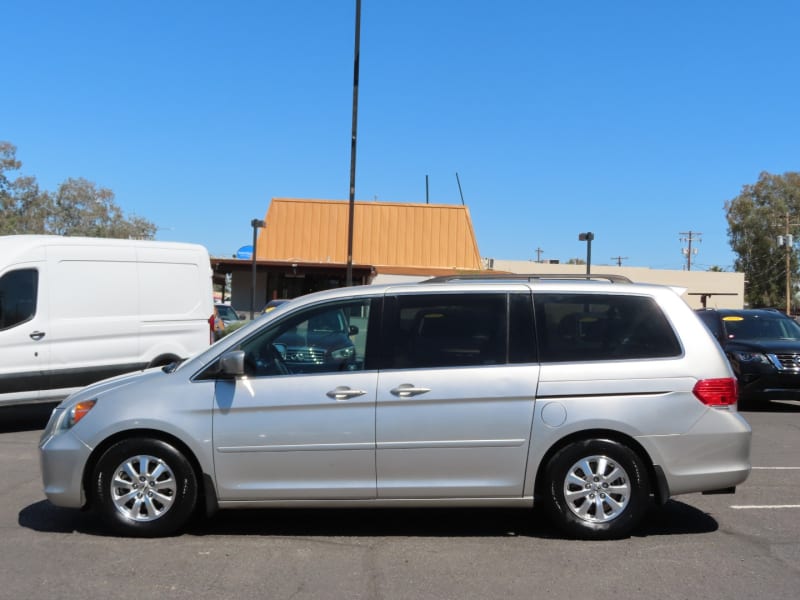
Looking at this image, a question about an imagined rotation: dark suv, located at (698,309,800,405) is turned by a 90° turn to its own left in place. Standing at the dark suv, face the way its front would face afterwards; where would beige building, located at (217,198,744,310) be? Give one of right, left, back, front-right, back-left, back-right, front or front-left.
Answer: left

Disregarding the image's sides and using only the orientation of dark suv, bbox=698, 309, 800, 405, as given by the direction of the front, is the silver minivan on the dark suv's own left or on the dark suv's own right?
on the dark suv's own right

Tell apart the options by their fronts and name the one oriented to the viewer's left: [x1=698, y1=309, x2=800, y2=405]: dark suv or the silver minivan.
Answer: the silver minivan

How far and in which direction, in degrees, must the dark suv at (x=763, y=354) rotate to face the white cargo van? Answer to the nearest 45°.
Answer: approximately 90° to its right

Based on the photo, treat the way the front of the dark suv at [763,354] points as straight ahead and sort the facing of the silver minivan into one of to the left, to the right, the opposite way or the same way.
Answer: to the right

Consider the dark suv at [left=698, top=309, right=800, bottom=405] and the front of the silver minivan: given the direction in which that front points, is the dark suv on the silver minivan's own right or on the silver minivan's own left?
on the silver minivan's own right

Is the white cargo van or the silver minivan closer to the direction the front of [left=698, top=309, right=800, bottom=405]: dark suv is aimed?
the silver minivan

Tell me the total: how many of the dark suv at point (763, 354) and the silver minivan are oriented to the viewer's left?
1

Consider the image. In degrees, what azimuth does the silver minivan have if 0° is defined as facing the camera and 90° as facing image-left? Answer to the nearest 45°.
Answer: approximately 90°

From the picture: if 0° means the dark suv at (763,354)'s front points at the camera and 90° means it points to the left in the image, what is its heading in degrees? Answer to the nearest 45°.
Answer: approximately 315°

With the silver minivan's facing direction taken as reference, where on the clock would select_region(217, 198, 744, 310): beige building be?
The beige building is roughly at 3 o'clock from the silver minivan.
